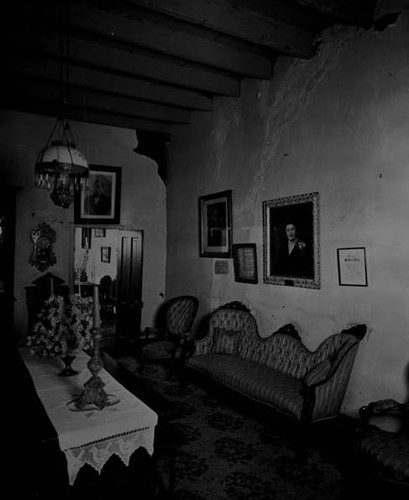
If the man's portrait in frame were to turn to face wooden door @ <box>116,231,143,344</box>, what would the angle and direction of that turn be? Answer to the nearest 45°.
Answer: approximately 90° to its right

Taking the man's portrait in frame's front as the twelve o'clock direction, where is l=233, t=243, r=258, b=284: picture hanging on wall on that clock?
The picture hanging on wall is roughly at 3 o'clock from the man's portrait in frame.

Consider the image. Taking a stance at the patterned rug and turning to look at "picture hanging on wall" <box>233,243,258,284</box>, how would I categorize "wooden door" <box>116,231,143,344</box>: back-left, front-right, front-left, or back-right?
front-left

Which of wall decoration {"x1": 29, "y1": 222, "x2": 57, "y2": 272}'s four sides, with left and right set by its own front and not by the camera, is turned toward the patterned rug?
front

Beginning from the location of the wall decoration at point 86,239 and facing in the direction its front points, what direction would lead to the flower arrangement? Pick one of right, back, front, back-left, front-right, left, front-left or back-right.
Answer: front

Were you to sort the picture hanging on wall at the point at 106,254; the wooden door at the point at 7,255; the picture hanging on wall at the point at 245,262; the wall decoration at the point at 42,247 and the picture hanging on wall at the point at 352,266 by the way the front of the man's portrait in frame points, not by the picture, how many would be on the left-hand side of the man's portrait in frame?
1

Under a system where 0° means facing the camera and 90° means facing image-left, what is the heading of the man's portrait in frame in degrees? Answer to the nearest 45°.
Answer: approximately 45°

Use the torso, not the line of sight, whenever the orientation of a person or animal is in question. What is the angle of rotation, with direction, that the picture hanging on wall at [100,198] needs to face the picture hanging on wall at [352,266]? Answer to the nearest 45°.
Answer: approximately 45° to its left

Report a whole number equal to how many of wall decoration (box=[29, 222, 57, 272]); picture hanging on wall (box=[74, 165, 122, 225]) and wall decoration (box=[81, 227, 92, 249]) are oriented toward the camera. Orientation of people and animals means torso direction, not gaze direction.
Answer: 3

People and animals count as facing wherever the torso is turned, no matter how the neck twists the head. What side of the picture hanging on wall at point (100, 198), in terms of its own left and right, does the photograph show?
front

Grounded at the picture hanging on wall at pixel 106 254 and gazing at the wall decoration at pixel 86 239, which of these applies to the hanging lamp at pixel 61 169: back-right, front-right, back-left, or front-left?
front-left

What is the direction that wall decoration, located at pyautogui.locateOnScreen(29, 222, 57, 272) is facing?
toward the camera

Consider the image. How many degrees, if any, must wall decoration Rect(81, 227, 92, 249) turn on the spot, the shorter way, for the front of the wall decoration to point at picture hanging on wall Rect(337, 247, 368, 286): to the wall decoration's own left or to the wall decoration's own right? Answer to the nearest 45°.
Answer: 0° — it already faces it

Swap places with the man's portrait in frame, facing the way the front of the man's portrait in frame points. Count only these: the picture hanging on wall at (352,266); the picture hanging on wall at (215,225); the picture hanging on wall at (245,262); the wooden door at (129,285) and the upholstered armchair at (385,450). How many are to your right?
3

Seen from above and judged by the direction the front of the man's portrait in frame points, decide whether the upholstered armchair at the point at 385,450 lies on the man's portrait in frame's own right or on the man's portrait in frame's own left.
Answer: on the man's portrait in frame's own left
